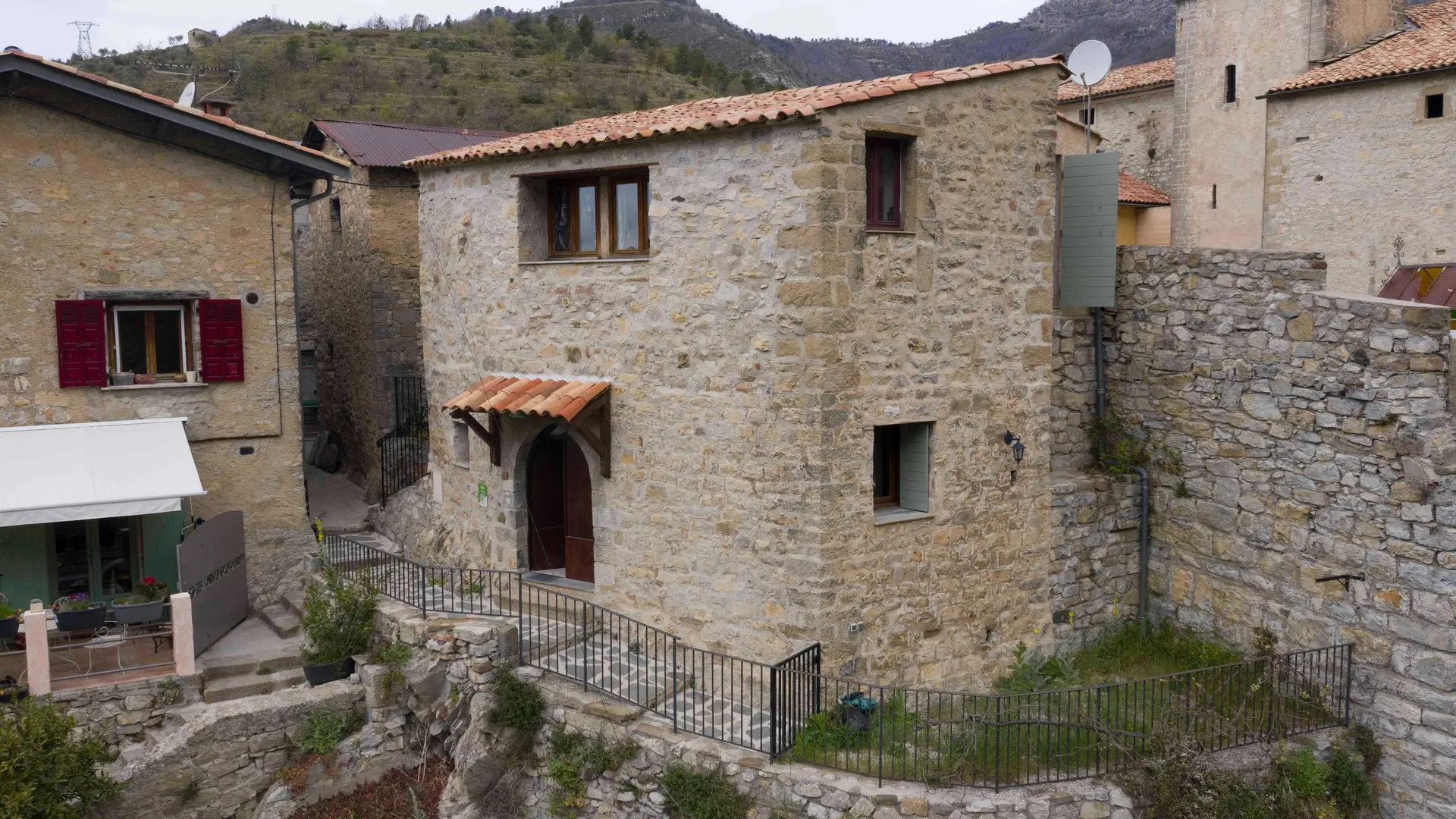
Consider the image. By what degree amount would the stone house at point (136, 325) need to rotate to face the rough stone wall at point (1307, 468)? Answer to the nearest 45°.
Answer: approximately 45° to its left

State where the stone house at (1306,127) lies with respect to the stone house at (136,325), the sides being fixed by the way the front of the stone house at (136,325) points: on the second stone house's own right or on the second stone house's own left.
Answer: on the second stone house's own left

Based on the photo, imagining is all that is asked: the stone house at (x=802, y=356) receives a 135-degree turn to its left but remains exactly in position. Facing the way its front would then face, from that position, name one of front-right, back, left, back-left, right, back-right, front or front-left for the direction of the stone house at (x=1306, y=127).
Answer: front-left

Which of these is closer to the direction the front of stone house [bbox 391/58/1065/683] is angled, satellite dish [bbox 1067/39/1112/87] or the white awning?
the white awning

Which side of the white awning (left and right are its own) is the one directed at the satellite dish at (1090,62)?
left

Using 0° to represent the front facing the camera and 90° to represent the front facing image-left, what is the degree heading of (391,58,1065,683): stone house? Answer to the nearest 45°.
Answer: approximately 45°

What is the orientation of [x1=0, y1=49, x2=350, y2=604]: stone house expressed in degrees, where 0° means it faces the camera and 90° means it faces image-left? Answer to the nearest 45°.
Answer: approximately 0°
